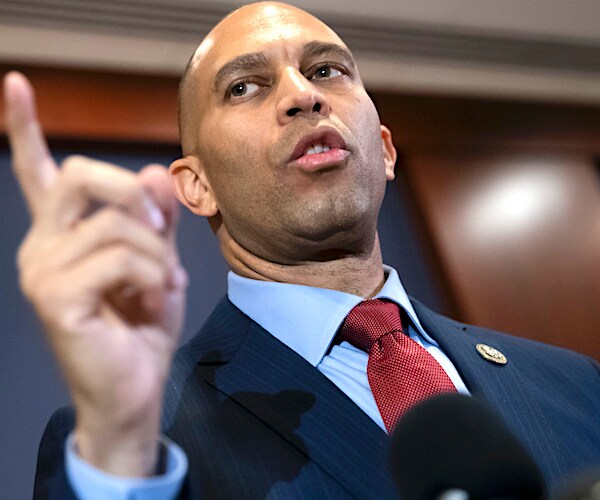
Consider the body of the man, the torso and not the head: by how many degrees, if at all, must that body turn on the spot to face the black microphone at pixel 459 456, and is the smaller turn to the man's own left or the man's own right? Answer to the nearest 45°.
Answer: approximately 45° to the man's own right
